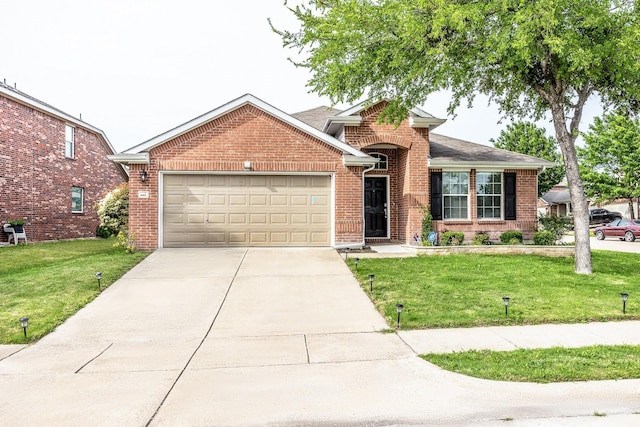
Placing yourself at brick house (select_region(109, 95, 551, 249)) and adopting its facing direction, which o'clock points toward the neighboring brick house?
The neighboring brick house is roughly at 4 o'clock from the brick house.

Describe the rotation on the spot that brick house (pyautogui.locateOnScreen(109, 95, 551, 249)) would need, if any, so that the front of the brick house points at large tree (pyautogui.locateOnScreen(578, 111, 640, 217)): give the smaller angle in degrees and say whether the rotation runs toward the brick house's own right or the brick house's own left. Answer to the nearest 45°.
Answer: approximately 135° to the brick house's own left

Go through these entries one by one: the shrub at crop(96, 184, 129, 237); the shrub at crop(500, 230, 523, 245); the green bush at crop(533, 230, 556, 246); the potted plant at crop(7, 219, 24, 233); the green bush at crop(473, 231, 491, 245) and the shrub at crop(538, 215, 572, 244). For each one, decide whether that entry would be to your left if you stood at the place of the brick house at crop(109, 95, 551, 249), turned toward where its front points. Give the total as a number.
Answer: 4

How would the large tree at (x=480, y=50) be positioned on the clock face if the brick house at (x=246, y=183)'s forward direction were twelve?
The large tree is roughly at 10 o'clock from the brick house.

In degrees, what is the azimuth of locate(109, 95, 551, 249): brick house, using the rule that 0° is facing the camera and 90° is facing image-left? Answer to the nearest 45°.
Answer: approximately 0°

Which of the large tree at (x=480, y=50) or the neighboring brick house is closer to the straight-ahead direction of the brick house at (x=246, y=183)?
the large tree

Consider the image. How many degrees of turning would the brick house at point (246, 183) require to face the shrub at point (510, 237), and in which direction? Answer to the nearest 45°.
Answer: approximately 90° to its left

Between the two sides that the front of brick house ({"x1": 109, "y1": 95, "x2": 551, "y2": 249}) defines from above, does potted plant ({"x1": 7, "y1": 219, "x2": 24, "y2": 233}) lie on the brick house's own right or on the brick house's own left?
on the brick house's own right

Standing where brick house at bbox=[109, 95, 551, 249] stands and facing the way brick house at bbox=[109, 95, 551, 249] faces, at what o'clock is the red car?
The red car is roughly at 8 o'clock from the brick house.

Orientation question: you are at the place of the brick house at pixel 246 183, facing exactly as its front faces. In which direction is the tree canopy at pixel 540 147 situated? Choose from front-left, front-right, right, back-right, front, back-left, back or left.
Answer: back-left

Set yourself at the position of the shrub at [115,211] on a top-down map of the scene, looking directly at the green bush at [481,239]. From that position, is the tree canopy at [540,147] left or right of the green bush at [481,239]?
left

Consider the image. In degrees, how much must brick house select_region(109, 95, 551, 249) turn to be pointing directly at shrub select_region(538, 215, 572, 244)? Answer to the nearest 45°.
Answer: approximately 90° to its left

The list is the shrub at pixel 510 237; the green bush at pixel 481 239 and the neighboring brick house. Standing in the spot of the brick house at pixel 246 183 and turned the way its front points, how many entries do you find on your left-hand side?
2

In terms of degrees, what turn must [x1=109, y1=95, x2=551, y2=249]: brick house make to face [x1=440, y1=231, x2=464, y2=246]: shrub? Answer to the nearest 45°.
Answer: approximately 90° to its left

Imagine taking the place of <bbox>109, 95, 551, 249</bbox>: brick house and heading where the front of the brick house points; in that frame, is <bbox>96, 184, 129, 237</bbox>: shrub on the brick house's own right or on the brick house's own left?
on the brick house's own right
